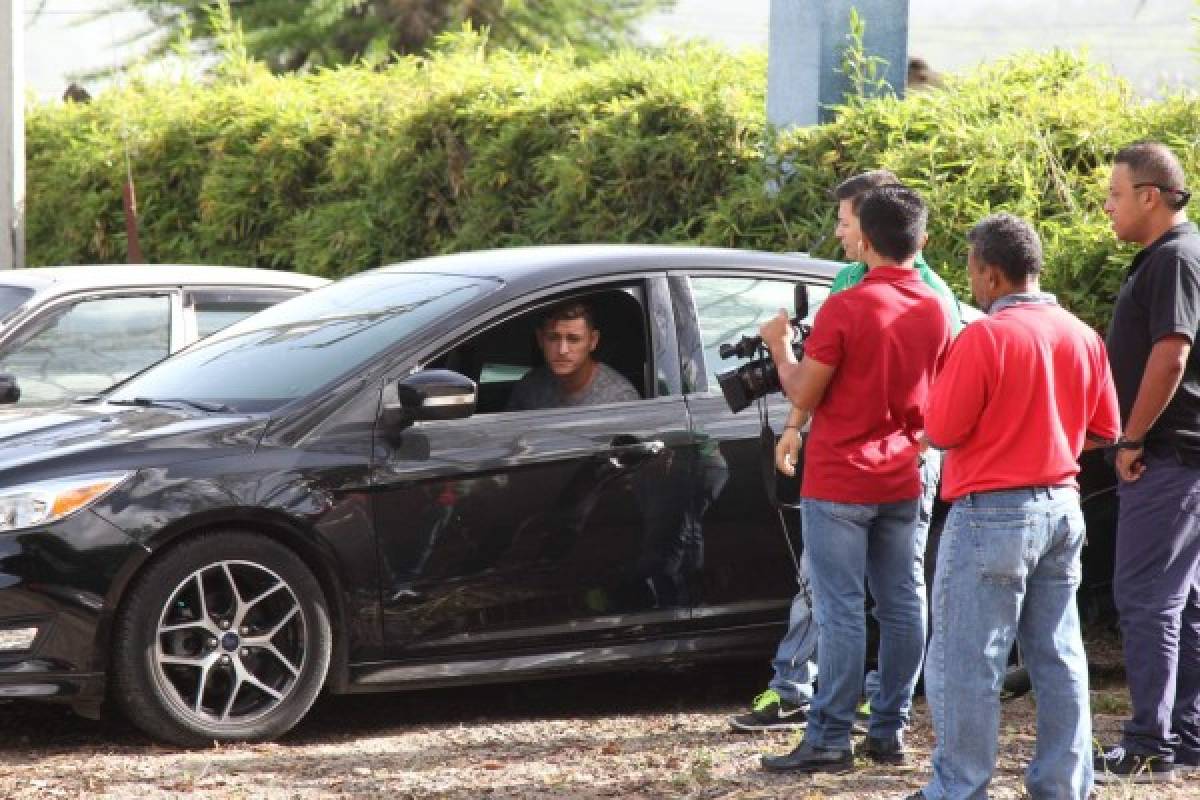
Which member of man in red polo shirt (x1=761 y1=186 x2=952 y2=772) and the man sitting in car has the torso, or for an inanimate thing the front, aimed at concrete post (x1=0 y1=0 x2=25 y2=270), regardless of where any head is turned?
the man in red polo shirt

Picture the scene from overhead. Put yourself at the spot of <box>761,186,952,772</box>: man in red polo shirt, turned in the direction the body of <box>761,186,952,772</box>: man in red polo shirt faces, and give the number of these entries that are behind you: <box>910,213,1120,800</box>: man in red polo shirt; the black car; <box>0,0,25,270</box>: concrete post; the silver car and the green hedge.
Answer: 1

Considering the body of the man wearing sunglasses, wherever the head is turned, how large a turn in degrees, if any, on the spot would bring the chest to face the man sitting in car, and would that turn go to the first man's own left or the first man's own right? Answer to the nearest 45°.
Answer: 0° — they already face them

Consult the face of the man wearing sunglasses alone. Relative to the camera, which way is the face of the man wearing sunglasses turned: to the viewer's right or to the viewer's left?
to the viewer's left

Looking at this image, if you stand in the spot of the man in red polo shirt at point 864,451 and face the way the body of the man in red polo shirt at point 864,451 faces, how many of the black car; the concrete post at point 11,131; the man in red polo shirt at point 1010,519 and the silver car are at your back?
1

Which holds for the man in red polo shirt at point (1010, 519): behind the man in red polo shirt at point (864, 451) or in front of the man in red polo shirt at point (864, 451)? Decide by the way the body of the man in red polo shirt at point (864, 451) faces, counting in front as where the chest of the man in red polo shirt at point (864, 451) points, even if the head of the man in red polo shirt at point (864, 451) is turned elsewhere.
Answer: behind

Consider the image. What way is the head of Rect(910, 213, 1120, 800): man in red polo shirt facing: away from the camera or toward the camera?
away from the camera

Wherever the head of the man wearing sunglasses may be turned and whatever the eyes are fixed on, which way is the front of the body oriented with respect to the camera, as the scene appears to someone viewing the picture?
to the viewer's left

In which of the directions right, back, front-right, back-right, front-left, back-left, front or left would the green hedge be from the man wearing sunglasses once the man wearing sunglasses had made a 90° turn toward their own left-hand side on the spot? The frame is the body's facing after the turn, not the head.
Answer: back-right

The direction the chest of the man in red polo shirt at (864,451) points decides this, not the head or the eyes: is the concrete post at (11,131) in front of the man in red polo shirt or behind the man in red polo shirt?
in front

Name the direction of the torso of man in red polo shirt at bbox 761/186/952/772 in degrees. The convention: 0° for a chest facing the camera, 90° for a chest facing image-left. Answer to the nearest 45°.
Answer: approximately 135°

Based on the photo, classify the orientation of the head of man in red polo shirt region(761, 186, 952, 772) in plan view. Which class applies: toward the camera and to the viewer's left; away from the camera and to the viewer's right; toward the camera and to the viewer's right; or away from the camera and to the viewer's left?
away from the camera and to the viewer's left
